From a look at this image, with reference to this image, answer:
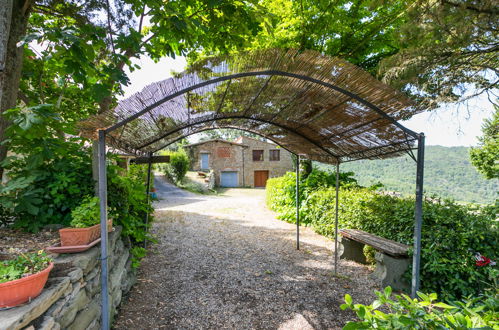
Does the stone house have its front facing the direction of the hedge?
yes

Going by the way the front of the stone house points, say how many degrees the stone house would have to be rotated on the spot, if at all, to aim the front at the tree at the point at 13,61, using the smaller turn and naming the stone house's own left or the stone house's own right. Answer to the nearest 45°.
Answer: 0° — it already faces it

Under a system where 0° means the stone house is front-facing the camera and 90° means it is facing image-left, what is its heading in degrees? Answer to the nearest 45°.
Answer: approximately 0°

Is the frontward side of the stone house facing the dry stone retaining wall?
yes

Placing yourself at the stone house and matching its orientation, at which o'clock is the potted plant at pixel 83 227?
The potted plant is roughly at 12 o'clock from the stone house.
